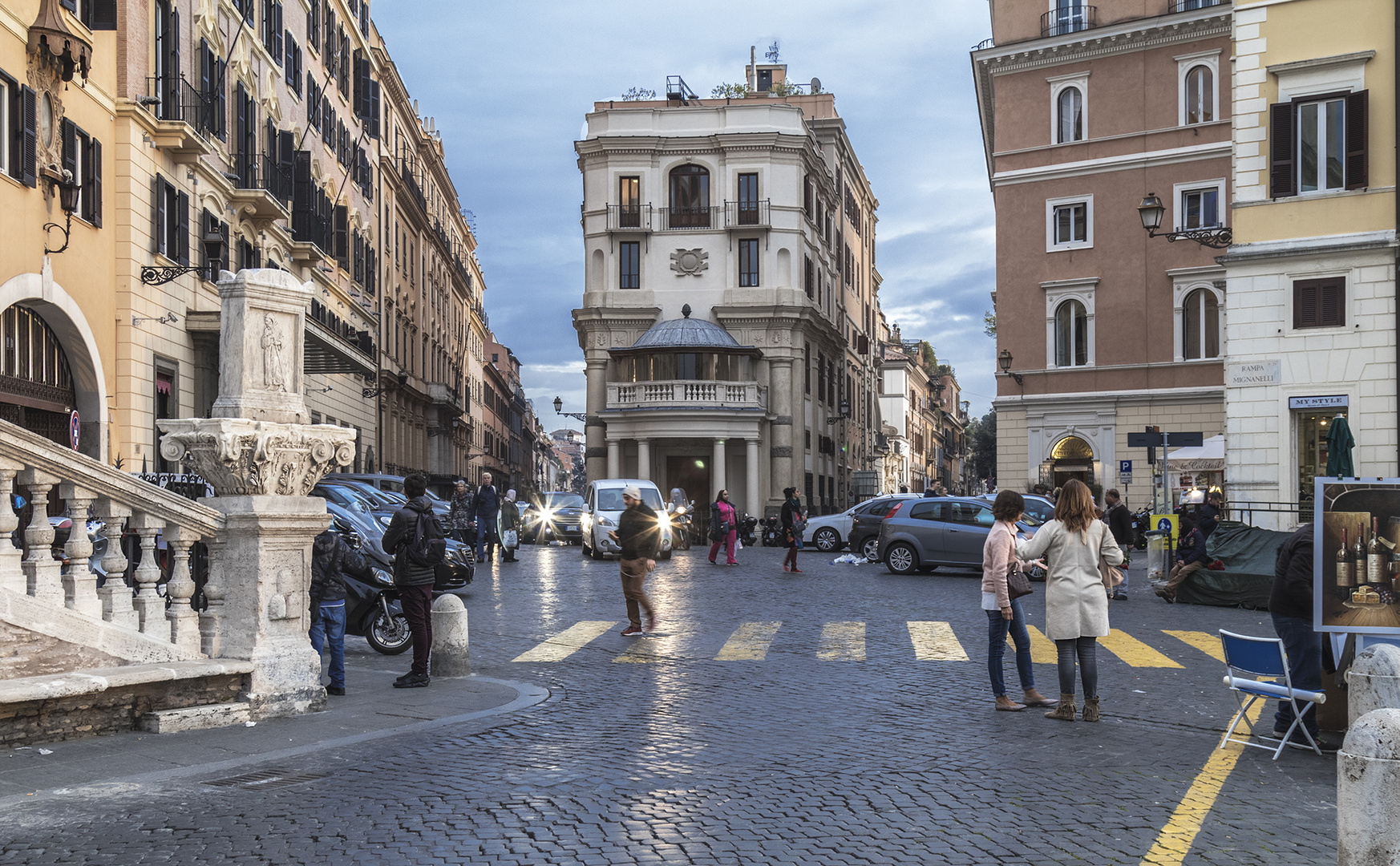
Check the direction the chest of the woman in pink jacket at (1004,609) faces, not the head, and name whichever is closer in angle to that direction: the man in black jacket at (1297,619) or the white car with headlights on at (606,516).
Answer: the man in black jacket

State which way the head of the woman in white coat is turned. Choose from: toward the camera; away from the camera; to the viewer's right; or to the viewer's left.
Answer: away from the camera

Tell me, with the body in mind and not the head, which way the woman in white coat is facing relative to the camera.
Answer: away from the camera

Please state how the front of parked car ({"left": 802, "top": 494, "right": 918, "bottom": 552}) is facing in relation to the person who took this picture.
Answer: facing to the left of the viewer

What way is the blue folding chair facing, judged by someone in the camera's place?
facing away from the viewer and to the right of the viewer

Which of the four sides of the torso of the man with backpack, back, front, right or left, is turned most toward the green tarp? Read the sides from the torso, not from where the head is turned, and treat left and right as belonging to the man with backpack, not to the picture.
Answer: right

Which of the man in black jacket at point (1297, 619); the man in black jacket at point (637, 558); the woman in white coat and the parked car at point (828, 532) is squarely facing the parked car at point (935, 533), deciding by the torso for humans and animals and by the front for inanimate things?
the woman in white coat

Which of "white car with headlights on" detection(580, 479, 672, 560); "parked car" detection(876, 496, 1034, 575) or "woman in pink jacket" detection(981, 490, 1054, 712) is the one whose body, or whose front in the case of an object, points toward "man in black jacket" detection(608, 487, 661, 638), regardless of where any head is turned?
"white car with headlights on" detection(580, 479, 672, 560)

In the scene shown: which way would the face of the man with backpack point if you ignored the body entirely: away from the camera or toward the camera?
away from the camera

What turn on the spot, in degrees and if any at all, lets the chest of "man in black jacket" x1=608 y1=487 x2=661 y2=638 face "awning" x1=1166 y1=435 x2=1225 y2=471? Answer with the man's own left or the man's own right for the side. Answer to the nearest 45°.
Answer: approximately 135° to the man's own right

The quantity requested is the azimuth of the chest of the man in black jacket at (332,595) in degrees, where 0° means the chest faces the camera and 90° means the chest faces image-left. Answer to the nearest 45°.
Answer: approximately 180°

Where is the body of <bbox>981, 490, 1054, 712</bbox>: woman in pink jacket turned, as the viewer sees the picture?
to the viewer's right
